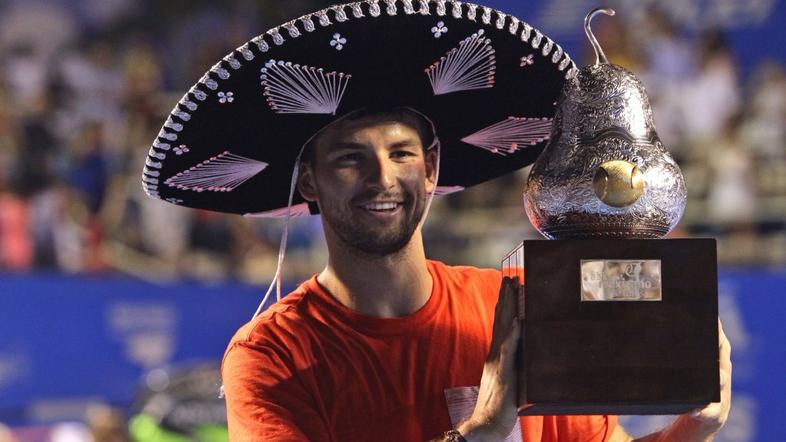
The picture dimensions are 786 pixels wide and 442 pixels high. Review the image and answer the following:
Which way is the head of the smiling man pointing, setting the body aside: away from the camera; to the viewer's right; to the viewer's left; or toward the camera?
toward the camera

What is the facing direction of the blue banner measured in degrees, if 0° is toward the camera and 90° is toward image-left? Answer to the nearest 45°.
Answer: approximately 0°

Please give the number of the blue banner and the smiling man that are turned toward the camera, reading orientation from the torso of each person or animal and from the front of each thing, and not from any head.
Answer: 2

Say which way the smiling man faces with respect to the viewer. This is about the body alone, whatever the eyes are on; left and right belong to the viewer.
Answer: facing the viewer

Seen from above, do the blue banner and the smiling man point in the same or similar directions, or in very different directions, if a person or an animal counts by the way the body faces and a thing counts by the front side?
same or similar directions

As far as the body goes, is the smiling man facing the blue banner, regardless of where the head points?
no

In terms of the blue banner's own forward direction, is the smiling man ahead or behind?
ahead
